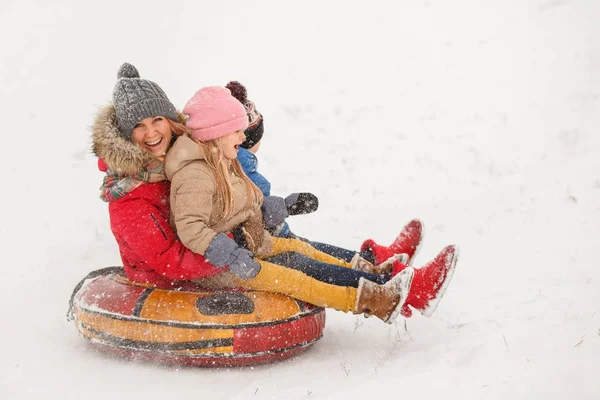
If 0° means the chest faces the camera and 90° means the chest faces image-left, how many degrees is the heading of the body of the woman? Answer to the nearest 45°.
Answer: approximately 270°

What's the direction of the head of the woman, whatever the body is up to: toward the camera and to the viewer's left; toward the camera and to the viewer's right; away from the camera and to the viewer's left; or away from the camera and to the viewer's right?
toward the camera and to the viewer's right

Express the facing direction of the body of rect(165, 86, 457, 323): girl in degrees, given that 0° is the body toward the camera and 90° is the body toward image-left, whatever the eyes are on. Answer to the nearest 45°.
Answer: approximately 270°

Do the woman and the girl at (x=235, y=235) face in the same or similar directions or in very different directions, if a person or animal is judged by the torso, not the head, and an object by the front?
same or similar directions

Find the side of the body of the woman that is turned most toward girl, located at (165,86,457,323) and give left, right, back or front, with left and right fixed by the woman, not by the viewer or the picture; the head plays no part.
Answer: front

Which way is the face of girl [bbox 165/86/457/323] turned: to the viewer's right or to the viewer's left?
to the viewer's right

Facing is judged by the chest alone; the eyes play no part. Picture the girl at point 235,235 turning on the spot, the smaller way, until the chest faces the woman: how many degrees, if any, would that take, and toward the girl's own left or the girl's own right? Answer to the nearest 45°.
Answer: approximately 180°
